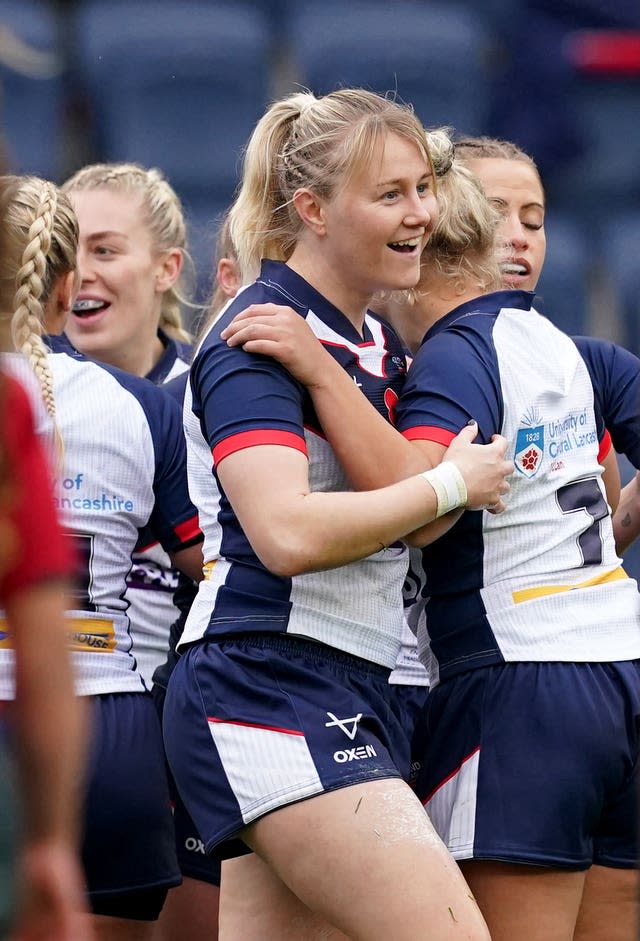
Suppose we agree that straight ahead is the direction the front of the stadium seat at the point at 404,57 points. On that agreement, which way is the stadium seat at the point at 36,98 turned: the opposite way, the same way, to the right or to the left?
the same way

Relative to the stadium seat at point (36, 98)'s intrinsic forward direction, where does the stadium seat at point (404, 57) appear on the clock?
the stadium seat at point (404, 57) is roughly at 9 o'clock from the stadium seat at point (36, 98).

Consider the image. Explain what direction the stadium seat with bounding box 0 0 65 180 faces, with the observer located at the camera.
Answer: facing the viewer

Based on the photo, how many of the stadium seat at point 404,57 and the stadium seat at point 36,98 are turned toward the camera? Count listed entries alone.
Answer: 2

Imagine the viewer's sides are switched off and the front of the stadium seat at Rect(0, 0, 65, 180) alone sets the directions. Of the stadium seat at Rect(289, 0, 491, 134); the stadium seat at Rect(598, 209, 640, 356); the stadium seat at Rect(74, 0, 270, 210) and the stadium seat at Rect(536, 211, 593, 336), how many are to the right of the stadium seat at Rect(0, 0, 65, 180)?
0

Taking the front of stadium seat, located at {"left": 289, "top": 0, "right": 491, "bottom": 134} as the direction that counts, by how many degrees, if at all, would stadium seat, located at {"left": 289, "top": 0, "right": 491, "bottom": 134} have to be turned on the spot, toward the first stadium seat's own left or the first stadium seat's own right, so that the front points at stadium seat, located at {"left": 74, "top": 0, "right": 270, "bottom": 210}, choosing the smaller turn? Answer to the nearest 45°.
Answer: approximately 90° to the first stadium seat's own right

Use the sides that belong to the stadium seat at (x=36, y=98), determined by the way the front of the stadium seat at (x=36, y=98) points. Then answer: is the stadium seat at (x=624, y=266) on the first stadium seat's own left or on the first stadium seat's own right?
on the first stadium seat's own left

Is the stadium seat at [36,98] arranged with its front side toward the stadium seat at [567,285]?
no

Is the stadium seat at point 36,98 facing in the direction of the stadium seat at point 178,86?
no

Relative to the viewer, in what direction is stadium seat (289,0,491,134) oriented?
toward the camera
